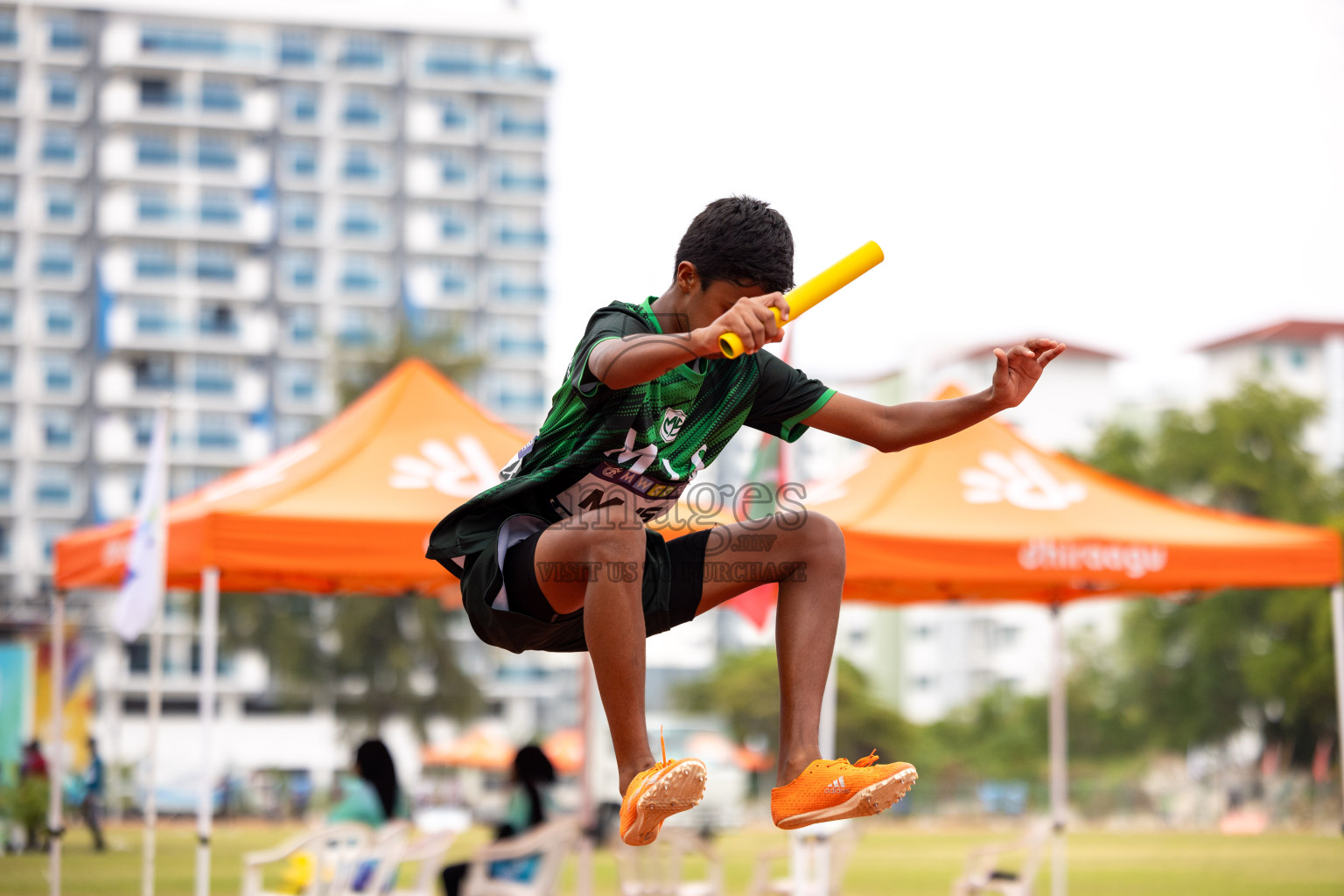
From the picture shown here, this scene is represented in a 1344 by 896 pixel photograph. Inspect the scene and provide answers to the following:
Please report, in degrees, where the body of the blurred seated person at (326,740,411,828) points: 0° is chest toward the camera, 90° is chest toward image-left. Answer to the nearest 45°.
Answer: approximately 135°

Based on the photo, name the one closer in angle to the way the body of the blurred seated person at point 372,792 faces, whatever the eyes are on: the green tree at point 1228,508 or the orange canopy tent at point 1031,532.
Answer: the green tree

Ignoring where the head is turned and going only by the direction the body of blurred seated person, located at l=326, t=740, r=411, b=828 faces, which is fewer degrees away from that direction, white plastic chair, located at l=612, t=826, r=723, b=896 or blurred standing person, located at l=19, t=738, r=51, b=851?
the blurred standing person

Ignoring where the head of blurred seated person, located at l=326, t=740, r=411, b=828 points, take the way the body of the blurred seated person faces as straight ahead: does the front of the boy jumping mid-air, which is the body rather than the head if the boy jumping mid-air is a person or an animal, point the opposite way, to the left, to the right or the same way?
the opposite way

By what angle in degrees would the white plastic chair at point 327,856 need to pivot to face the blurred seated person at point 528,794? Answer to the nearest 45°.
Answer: approximately 90° to its right

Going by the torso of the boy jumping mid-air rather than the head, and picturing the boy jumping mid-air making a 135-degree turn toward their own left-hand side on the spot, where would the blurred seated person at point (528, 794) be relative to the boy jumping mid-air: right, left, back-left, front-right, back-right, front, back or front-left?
front

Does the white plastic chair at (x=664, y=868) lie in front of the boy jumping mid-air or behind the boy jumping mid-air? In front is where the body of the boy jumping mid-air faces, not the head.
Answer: behind

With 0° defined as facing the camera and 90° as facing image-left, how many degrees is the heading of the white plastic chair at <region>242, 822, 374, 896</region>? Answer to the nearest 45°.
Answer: approximately 135°

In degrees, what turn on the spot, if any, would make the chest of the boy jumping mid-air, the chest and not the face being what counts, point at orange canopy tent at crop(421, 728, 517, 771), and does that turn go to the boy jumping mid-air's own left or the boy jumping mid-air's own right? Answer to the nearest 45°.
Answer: approximately 135° to the boy jumping mid-air's own left

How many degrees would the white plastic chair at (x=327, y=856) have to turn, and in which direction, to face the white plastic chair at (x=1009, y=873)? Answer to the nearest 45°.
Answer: approximately 135° to its right
